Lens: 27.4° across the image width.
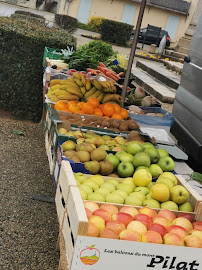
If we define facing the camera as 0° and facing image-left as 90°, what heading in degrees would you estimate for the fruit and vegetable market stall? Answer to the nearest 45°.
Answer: approximately 90°

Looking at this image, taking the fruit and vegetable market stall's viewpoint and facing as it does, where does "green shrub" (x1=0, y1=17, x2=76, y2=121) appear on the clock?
The green shrub is roughly at 2 o'clock from the fruit and vegetable market stall.

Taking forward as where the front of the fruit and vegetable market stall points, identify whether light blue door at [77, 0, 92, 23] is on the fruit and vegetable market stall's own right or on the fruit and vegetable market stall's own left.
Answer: on the fruit and vegetable market stall's own right

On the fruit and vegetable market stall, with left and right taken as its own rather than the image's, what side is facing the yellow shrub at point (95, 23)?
right

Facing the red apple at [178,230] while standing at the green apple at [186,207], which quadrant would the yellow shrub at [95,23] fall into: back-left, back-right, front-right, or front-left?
back-right
